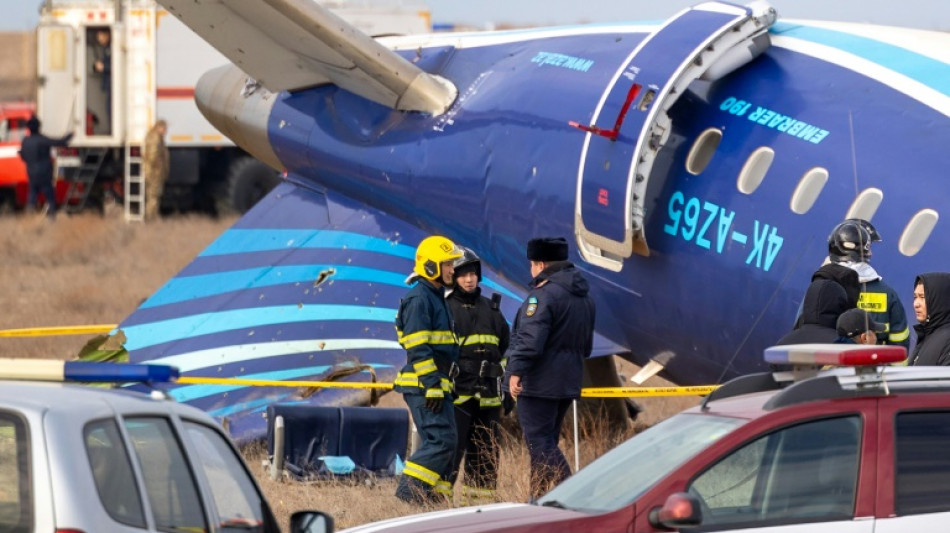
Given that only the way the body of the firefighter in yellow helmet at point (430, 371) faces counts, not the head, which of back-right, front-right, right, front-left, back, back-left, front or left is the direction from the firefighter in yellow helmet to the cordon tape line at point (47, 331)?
back-left

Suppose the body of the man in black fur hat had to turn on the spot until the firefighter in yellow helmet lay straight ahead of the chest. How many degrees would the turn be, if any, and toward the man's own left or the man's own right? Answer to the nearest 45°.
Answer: approximately 45° to the man's own left

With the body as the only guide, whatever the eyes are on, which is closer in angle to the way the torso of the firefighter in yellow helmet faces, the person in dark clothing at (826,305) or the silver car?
the person in dark clothing

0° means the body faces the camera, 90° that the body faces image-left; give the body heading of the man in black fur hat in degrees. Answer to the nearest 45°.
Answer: approximately 135°

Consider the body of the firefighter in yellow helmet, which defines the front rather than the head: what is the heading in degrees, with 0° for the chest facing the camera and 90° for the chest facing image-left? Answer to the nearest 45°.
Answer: approximately 270°

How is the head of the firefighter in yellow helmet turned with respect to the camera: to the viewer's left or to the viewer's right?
to the viewer's right
